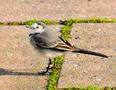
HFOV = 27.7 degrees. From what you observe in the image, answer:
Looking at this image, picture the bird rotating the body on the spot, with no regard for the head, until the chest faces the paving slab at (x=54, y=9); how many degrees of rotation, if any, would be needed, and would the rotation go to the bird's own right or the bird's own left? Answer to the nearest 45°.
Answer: approximately 90° to the bird's own right

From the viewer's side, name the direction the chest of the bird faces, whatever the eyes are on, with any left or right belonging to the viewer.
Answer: facing to the left of the viewer
